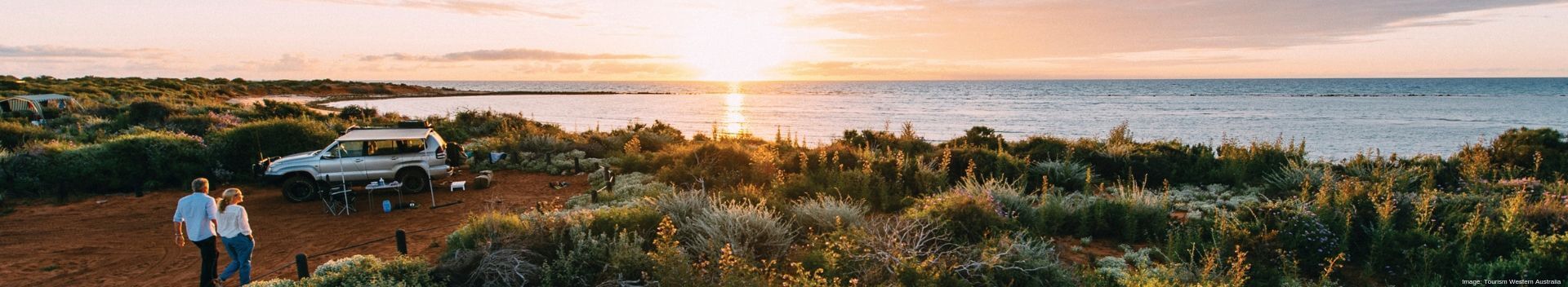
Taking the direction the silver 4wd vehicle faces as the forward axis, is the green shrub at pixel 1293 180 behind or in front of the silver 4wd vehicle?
behind

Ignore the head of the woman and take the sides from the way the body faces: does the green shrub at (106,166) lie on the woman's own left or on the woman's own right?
on the woman's own left

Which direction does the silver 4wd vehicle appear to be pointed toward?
to the viewer's left

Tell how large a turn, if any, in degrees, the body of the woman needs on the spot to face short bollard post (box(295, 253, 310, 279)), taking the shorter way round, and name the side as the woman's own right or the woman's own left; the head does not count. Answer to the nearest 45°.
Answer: approximately 90° to the woman's own right

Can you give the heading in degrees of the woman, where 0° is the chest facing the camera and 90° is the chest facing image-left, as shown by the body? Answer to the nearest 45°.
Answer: approximately 225°

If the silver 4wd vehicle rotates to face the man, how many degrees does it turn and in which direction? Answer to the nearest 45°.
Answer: approximately 90° to its left

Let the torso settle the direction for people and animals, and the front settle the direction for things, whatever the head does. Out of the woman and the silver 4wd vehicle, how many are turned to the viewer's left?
1
